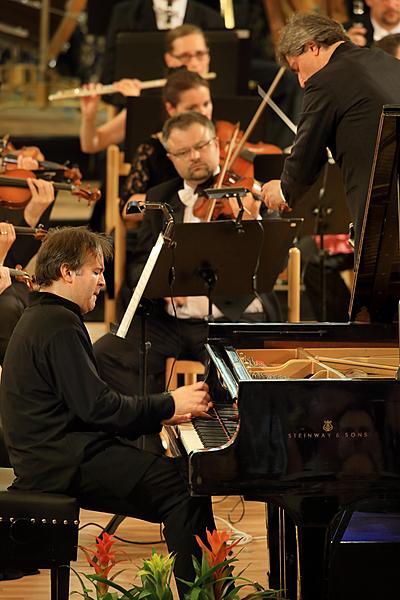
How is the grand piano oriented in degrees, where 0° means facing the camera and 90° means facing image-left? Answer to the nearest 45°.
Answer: approximately 90°

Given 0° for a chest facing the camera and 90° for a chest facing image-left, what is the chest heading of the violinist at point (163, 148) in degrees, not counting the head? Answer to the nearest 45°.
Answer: approximately 315°

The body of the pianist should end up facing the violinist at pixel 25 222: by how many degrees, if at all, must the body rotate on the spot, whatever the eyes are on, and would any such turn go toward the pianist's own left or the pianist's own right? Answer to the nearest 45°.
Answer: approximately 90° to the pianist's own left

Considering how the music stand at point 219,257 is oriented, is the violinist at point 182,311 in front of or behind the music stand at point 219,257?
in front

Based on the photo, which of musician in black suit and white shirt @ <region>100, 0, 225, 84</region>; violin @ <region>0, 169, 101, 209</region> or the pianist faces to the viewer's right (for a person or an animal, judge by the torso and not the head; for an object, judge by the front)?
the pianist

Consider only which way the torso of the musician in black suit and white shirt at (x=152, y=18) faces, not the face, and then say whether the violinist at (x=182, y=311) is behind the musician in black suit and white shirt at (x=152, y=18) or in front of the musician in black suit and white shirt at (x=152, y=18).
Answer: in front

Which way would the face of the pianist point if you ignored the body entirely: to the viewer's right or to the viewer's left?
to the viewer's right
